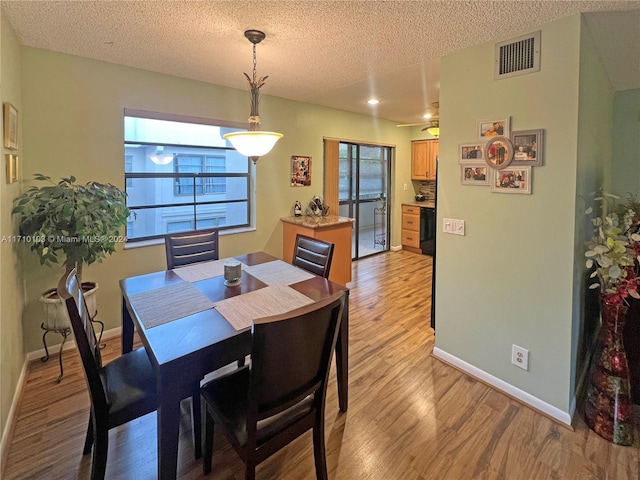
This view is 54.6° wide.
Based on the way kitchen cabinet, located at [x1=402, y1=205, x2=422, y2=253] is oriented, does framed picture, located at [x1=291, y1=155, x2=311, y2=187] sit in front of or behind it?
in front

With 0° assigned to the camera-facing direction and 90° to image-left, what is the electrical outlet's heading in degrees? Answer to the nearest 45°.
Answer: approximately 45°

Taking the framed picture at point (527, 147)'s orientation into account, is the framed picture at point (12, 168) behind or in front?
in front

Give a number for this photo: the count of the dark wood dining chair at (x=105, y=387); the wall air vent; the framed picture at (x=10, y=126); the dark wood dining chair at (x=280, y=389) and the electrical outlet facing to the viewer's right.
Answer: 2

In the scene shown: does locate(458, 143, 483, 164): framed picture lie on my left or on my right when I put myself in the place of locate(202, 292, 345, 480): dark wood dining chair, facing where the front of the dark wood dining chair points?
on my right

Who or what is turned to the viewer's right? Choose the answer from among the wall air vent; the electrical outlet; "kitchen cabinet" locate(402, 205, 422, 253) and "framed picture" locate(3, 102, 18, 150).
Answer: the framed picture

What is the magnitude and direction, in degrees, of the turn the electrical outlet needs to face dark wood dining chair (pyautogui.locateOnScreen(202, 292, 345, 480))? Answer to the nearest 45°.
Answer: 0° — it already faces it

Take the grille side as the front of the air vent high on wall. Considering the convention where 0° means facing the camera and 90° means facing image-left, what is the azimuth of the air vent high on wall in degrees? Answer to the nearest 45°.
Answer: approximately 45°

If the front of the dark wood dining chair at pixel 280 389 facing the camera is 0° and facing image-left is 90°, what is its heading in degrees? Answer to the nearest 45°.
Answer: approximately 135°
